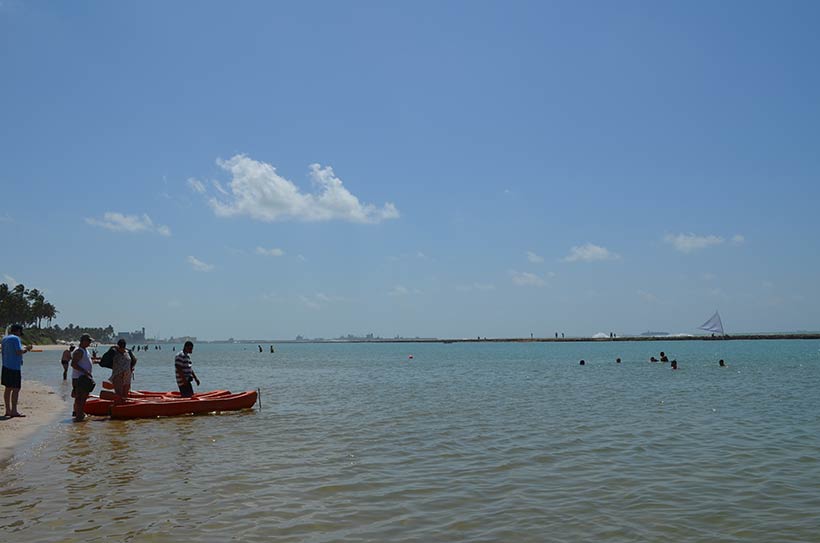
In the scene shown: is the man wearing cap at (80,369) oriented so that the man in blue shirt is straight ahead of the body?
no

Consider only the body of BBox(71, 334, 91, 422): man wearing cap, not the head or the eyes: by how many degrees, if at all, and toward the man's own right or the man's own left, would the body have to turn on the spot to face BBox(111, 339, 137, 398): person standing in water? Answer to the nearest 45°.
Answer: approximately 45° to the man's own left

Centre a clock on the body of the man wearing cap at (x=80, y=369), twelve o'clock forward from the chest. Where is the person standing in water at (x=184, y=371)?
The person standing in water is roughly at 11 o'clock from the man wearing cap.

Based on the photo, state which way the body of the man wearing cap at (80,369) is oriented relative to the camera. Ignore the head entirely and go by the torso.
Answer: to the viewer's right

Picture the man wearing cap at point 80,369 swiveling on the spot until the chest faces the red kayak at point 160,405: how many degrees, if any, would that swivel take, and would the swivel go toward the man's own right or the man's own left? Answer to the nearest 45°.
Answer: approximately 45° to the man's own left
